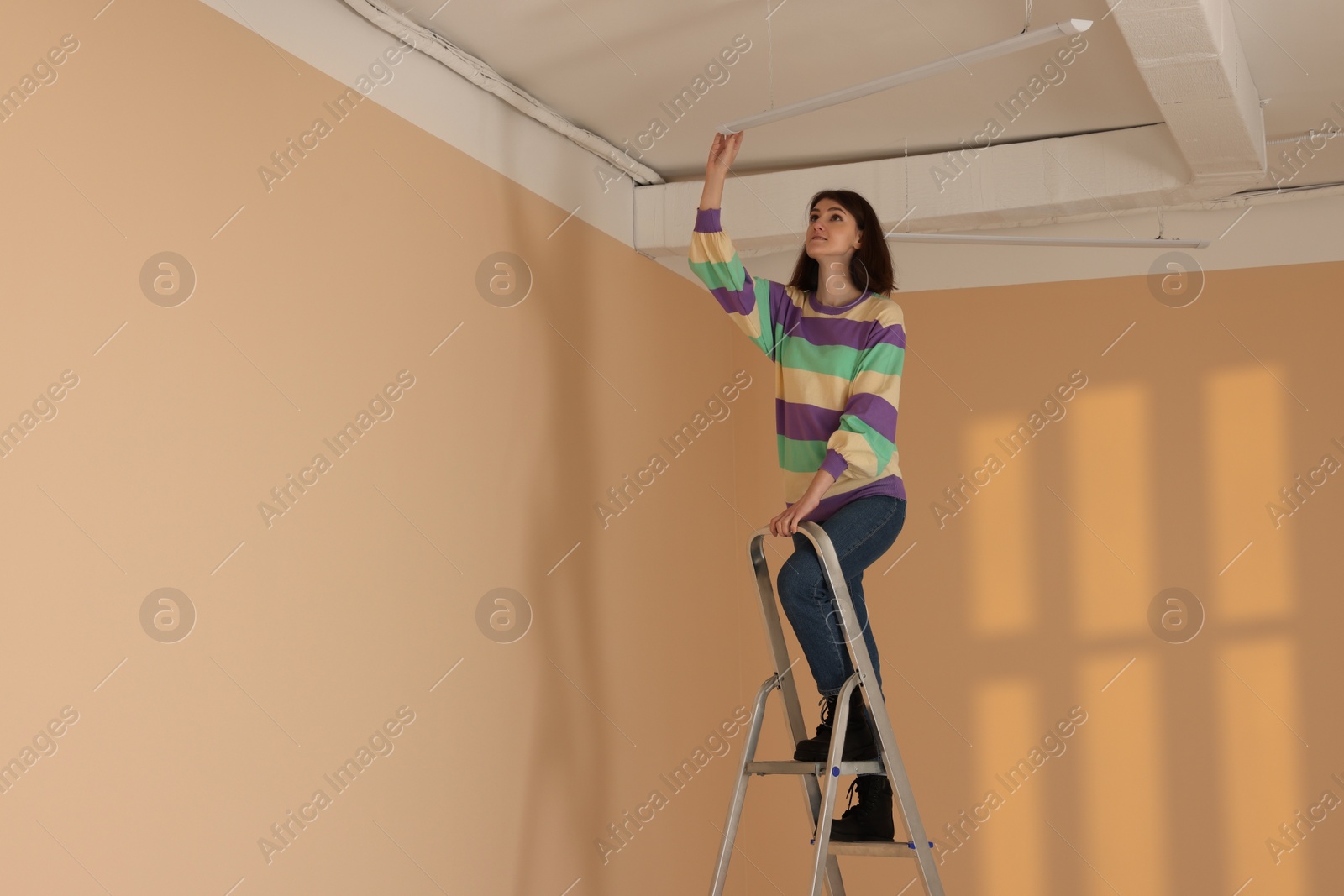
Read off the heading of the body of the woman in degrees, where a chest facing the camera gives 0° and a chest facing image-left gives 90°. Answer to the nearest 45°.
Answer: approximately 45°

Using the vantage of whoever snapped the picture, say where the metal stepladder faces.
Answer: facing away from the viewer and to the right of the viewer

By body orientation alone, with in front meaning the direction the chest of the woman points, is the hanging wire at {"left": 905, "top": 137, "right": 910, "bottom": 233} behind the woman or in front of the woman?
behind
